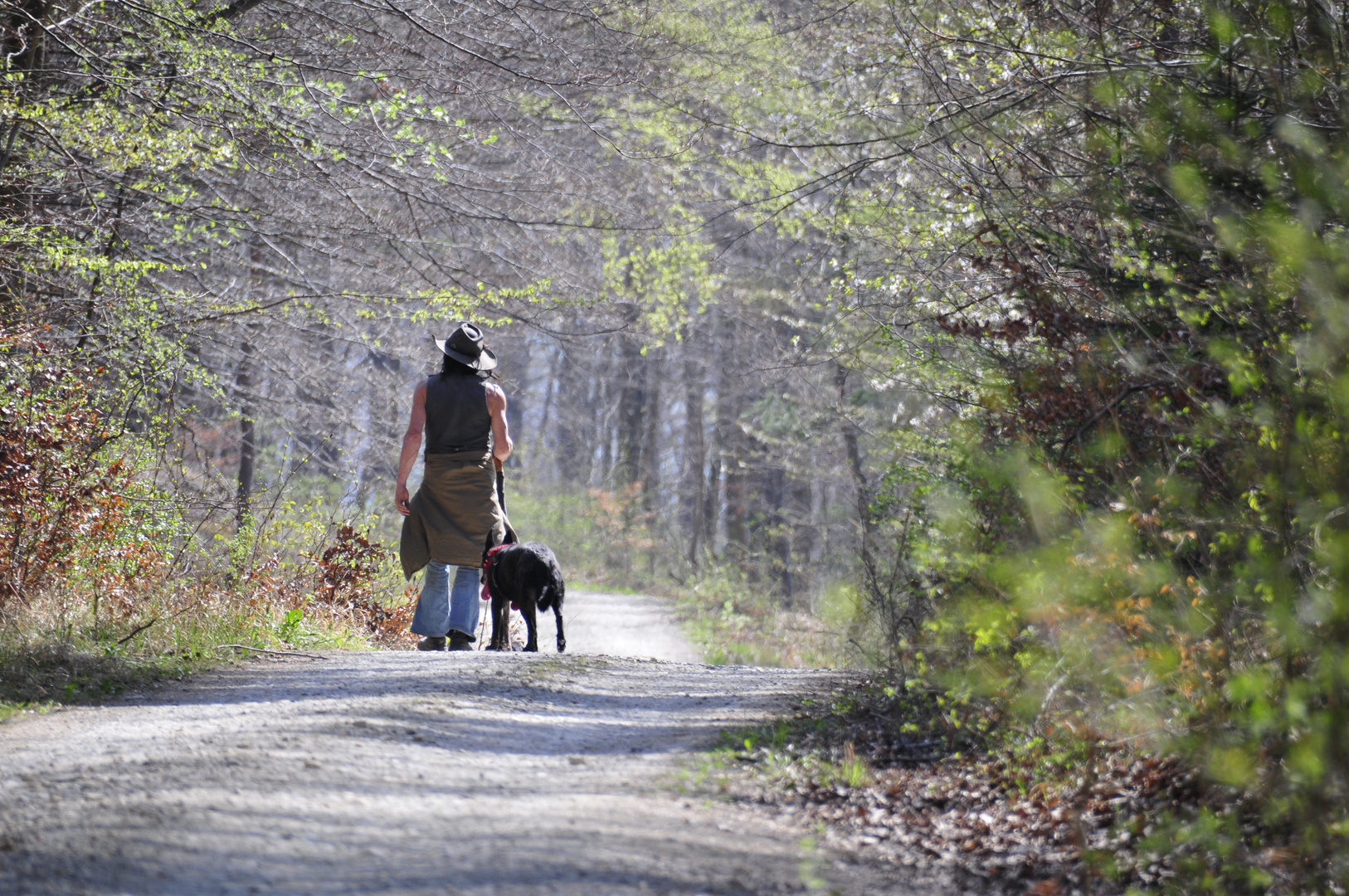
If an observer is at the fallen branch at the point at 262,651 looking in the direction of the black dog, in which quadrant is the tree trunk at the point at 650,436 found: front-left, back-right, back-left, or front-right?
front-left

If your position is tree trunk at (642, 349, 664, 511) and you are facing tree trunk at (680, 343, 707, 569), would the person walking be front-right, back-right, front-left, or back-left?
front-right

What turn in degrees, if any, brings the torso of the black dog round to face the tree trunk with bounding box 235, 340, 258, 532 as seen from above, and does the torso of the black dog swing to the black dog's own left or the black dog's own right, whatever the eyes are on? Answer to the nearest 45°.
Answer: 0° — it already faces it

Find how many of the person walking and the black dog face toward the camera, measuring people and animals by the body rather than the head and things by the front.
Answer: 0

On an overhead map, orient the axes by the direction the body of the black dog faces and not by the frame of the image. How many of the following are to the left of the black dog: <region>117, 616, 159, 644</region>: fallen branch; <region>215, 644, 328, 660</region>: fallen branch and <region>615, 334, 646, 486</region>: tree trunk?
2

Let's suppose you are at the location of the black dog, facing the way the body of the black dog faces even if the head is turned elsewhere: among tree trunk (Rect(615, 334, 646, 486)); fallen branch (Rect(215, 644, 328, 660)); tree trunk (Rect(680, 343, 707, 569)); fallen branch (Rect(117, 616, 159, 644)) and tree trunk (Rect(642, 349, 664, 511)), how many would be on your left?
2

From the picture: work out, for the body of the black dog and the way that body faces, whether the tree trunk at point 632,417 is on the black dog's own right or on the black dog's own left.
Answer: on the black dog's own right

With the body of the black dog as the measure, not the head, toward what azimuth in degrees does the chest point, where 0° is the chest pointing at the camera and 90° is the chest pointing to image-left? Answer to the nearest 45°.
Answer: approximately 135°

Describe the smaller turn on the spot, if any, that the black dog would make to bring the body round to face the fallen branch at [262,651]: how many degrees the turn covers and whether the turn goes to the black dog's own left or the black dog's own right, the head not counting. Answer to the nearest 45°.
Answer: approximately 90° to the black dog's own left

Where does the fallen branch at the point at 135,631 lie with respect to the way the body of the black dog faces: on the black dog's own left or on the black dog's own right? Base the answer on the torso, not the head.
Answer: on the black dog's own left

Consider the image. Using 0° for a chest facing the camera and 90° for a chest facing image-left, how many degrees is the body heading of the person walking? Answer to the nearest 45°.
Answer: approximately 180°
